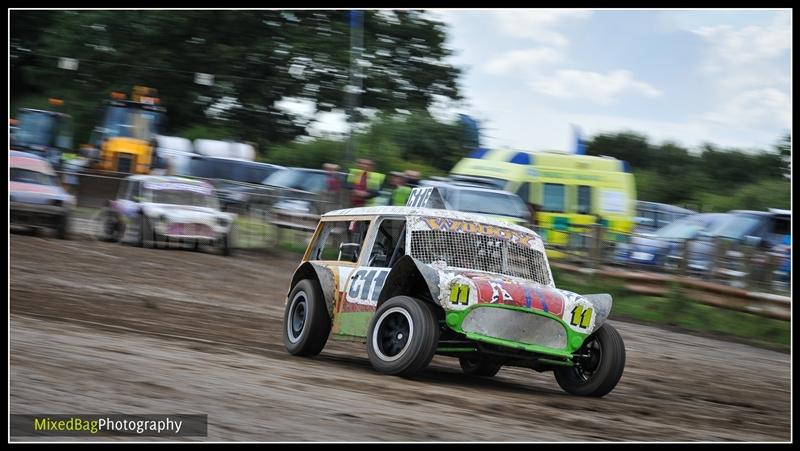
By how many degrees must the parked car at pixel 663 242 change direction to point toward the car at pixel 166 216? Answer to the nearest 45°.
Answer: approximately 45° to its right

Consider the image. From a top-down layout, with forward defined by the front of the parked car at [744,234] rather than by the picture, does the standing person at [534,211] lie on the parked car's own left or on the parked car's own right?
on the parked car's own right

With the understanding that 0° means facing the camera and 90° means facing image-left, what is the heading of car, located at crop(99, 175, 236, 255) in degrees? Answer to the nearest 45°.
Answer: approximately 315°

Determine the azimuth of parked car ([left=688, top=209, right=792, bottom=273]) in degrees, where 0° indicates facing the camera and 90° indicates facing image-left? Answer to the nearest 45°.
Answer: approximately 45°

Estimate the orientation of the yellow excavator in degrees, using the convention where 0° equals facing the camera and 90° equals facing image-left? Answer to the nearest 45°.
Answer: approximately 0°

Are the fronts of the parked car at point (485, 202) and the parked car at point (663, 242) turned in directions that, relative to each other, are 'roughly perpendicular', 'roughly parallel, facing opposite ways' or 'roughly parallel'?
roughly perpendicular

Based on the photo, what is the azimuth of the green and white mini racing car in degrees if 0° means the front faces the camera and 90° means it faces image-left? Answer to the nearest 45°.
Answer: approximately 315°

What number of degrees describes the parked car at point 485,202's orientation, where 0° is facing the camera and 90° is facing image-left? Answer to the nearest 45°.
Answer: approximately 315°
